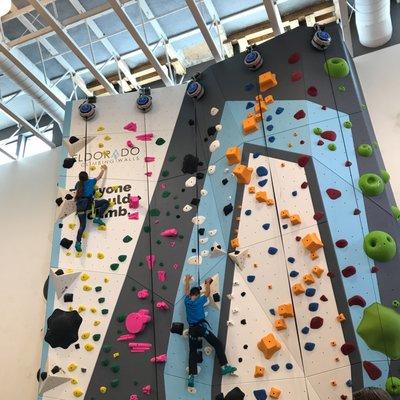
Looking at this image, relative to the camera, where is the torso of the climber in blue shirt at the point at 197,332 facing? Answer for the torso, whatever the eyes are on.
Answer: away from the camera

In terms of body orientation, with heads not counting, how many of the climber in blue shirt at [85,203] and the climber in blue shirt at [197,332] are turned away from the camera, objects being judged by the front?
2

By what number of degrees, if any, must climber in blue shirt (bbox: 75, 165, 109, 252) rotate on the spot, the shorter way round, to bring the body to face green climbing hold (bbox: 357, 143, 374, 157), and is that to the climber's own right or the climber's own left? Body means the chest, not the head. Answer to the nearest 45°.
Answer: approximately 135° to the climber's own right

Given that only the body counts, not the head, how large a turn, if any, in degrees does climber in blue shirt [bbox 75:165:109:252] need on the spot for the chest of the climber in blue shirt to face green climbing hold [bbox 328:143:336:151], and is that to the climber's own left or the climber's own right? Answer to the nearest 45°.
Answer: approximately 135° to the climber's own right

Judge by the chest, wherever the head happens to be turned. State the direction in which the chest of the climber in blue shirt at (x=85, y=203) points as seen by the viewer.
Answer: away from the camera

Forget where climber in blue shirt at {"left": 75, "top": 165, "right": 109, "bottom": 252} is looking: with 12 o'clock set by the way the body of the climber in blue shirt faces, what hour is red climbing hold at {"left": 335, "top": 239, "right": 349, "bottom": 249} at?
The red climbing hold is roughly at 4 o'clock from the climber in blue shirt.

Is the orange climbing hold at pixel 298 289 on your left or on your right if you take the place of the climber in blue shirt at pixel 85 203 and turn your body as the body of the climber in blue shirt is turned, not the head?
on your right
